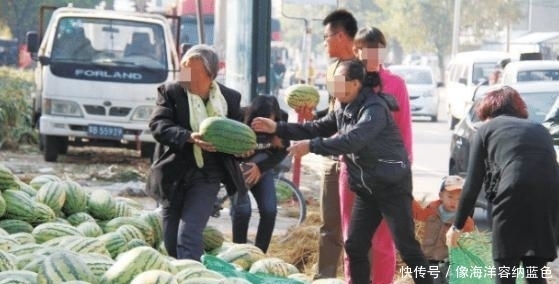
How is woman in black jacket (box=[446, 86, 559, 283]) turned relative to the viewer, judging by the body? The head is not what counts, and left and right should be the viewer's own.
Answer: facing away from the viewer and to the left of the viewer

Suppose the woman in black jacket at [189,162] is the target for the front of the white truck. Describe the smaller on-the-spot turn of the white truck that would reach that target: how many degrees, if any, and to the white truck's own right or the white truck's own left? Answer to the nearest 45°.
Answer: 0° — it already faces them

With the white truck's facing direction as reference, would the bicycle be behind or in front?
in front

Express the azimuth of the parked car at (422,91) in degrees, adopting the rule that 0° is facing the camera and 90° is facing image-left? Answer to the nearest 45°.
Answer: approximately 0°

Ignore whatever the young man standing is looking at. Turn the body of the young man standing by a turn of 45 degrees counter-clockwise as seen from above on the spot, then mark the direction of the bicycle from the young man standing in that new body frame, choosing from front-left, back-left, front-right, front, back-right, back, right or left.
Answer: back-right

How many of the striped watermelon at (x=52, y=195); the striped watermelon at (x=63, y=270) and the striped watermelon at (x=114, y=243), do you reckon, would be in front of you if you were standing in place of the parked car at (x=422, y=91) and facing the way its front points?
3

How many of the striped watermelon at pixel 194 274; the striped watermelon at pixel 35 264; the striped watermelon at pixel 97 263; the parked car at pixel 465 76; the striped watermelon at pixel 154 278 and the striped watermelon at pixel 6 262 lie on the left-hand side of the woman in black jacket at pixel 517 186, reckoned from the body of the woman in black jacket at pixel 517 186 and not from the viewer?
5

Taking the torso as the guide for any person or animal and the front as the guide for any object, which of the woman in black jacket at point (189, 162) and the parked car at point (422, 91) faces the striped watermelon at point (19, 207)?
the parked car
